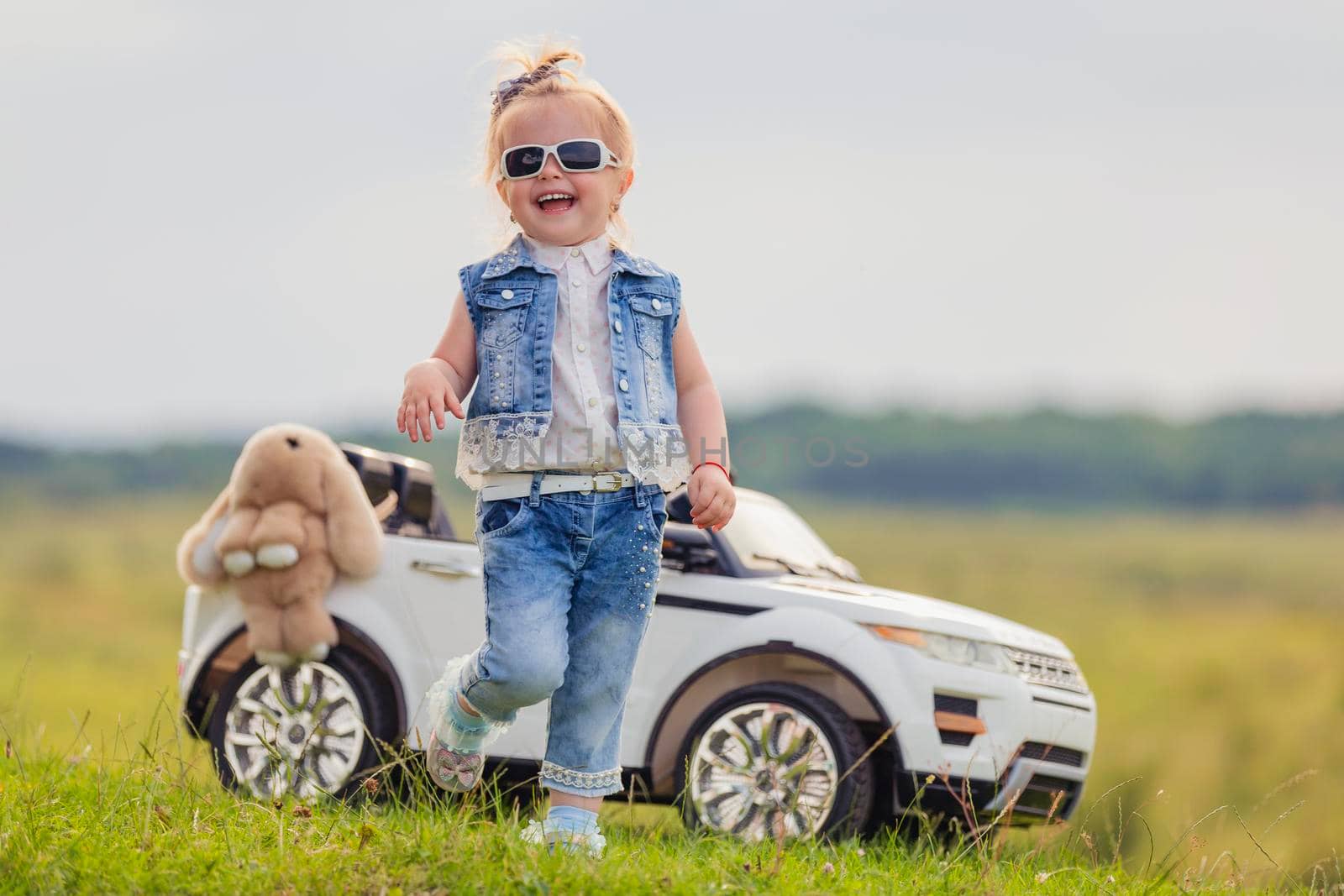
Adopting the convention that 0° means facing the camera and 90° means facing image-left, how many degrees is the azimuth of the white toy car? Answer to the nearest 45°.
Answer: approximately 315°

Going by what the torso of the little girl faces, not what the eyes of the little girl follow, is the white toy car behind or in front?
behind

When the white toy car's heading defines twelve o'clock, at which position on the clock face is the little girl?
The little girl is roughly at 2 o'clock from the white toy car.

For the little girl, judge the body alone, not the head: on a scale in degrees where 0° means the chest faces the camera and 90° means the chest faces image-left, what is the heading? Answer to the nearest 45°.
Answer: approximately 0°
